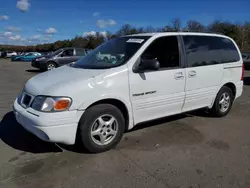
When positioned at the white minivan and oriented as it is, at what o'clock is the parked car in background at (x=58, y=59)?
The parked car in background is roughly at 4 o'clock from the white minivan.

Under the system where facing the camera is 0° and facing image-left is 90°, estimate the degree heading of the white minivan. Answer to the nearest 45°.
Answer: approximately 45°

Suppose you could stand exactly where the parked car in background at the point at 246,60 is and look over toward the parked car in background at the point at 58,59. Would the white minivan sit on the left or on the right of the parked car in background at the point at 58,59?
left

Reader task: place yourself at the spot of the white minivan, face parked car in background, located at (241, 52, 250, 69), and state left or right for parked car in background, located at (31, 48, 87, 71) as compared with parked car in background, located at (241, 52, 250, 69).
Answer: left

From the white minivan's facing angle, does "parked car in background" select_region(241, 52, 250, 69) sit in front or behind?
behind
